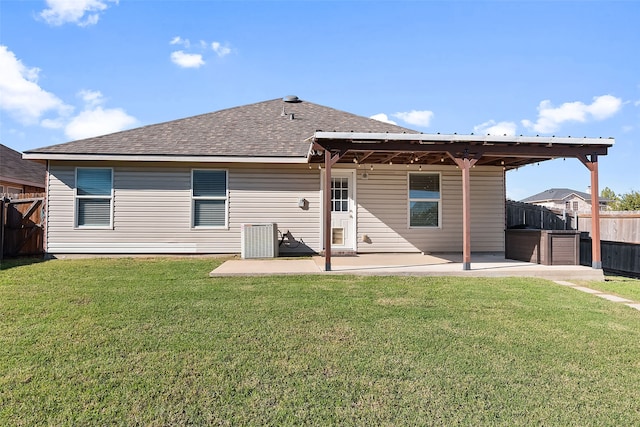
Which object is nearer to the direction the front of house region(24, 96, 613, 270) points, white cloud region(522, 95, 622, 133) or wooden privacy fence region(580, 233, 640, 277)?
the white cloud

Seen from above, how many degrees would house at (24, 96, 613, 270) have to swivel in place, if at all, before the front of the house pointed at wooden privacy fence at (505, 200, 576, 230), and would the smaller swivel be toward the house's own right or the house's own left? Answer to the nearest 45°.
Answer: approximately 90° to the house's own right

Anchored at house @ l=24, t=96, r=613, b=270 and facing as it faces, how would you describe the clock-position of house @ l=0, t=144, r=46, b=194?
house @ l=0, t=144, r=46, b=194 is roughly at 10 o'clock from house @ l=24, t=96, r=613, b=270.

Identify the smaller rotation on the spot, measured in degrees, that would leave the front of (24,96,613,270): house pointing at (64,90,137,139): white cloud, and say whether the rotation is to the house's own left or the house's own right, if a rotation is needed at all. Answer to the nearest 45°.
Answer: approximately 45° to the house's own left

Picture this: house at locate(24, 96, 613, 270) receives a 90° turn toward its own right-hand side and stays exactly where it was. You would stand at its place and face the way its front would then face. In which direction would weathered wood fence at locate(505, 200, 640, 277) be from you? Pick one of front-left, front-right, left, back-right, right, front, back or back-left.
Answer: front

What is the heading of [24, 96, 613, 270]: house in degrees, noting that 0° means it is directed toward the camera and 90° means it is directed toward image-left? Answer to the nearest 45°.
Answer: approximately 180°

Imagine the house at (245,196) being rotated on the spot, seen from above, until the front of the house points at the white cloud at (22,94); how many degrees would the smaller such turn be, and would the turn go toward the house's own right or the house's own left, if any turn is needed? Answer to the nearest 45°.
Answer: approximately 45° to the house's own left

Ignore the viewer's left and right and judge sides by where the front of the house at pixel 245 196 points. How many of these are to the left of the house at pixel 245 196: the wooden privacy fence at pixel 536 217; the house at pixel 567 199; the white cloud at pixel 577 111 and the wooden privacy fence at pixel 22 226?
1

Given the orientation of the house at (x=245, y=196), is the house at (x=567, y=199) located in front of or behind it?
in front

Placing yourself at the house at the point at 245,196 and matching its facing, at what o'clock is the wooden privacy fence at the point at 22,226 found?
The wooden privacy fence is roughly at 9 o'clock from the house.
